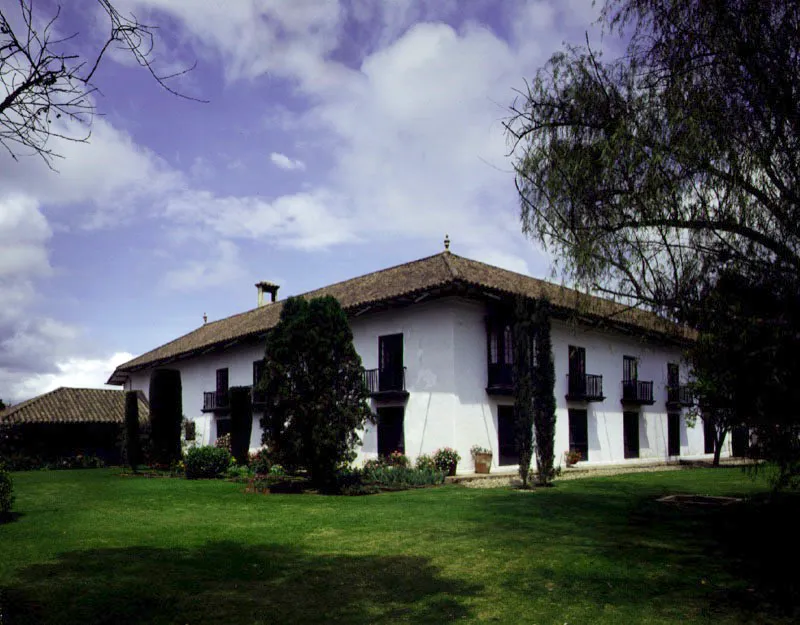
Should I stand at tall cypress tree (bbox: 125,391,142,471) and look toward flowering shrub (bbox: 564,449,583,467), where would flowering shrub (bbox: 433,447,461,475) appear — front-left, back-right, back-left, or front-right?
front-right
